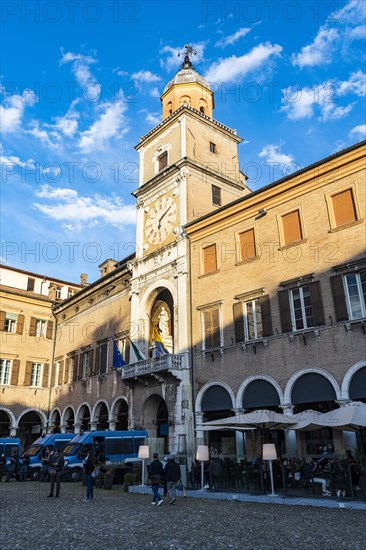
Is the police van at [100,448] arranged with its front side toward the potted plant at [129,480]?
no

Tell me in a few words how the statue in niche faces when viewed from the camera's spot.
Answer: facing the viewer and to the left of the viewer

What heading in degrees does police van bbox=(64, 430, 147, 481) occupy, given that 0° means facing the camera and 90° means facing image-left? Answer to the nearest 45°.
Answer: approximately 45°

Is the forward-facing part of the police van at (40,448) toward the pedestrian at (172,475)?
no

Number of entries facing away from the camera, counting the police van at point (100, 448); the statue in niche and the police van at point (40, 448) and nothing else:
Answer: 0

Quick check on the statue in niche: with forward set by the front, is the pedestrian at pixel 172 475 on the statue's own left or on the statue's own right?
on the statue's own left

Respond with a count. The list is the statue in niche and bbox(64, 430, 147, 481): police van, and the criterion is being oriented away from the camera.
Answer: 0

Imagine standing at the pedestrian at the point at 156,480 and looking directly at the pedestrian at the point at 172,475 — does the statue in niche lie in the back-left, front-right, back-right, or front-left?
front-left

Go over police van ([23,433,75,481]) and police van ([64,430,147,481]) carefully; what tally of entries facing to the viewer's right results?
0

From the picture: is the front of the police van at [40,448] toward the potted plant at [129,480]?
no

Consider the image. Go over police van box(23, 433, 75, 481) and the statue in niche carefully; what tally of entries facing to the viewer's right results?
0
